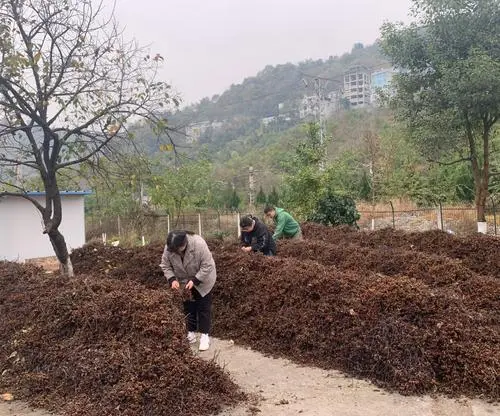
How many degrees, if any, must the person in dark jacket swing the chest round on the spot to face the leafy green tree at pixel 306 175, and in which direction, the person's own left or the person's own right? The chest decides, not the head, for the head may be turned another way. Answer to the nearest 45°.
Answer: approximately 135° to the person's own right

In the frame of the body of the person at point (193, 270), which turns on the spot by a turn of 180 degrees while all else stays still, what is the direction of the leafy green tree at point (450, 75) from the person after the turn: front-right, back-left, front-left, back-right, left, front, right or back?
front

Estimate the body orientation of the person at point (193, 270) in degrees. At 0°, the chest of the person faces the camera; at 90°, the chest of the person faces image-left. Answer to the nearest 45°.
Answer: approximately 45°

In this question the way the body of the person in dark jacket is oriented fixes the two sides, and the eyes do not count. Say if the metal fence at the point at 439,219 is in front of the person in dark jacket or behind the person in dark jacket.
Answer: behind

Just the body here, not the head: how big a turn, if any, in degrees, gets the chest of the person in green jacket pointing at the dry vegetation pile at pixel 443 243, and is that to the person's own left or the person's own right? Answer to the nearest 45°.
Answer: approximately 180°

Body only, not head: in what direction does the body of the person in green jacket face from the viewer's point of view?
to the viewer's left

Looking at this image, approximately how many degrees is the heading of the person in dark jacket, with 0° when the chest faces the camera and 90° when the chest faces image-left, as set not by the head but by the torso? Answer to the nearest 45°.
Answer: approximately 45°

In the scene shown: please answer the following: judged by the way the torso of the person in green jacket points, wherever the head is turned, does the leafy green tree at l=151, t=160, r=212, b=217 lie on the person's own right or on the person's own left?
on the person's own right
